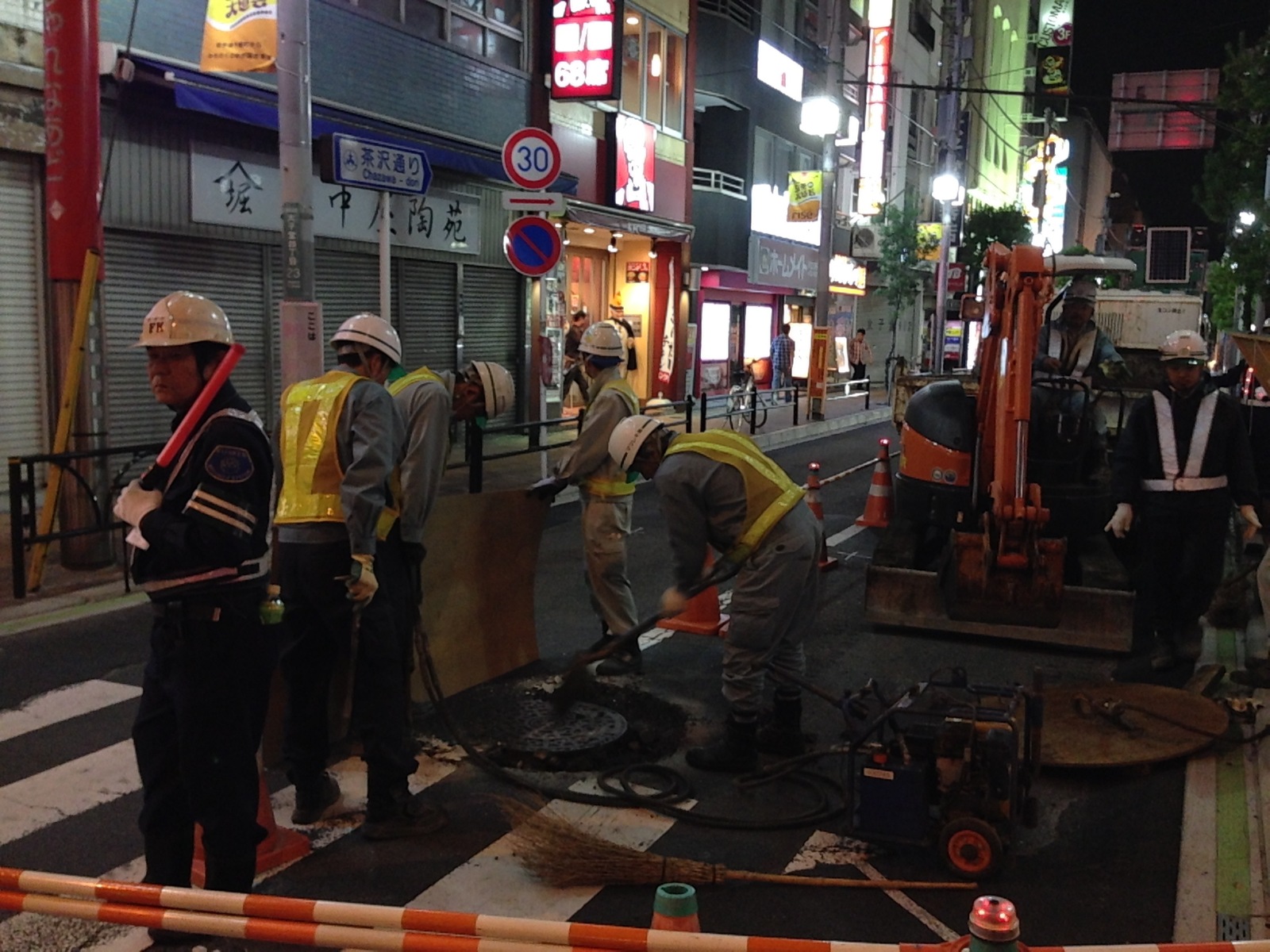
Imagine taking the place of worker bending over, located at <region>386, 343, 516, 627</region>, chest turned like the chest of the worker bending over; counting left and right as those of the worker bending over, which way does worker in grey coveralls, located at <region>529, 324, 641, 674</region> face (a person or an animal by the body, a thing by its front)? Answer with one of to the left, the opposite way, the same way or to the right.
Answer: the opposite way

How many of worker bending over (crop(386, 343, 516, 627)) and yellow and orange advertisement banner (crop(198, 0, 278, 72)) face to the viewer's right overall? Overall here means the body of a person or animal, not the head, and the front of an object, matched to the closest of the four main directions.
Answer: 1

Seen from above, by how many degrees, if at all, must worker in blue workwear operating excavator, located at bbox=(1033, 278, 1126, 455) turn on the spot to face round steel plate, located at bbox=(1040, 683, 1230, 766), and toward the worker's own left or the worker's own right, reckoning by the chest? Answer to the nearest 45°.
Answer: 0° — they already face it

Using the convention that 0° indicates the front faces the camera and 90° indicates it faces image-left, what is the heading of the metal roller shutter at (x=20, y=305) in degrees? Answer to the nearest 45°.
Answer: approximately 315°

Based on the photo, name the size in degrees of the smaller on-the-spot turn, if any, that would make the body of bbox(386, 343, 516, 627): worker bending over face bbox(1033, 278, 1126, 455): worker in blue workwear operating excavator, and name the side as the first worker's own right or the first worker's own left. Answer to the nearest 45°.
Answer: approximately 45° to the first worker's own left

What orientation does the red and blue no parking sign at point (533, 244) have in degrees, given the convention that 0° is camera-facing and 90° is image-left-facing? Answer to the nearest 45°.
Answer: approximately 0°

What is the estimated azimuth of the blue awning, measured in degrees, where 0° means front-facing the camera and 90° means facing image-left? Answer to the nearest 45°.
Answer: approximately 315°

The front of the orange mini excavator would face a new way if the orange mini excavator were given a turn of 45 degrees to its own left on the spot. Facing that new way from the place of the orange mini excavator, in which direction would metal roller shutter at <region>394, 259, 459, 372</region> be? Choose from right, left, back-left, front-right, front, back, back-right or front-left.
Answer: back

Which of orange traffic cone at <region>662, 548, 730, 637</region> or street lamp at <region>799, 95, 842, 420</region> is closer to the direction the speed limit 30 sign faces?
the orange traffic cone

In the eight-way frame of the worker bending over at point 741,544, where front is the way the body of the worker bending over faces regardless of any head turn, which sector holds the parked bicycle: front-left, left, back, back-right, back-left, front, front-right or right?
right

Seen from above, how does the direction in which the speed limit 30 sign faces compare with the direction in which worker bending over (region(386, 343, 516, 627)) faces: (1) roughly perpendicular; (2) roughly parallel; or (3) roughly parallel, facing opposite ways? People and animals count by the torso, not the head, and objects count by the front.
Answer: roughly perpendicular
